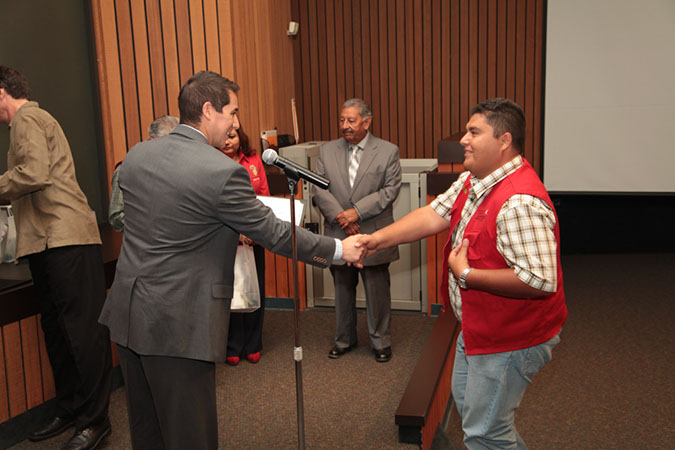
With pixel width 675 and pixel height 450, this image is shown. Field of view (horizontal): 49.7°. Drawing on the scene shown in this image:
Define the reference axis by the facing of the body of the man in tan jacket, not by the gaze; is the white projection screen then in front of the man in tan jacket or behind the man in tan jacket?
behind

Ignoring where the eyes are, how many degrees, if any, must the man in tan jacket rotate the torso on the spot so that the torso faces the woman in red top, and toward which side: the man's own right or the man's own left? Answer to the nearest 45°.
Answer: approximately 135° to the man's own right

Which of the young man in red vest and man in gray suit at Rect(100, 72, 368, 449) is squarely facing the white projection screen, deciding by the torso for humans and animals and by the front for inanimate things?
the man in gray suit

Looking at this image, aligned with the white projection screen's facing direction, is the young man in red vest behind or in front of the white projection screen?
in front

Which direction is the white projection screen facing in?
toward the camera

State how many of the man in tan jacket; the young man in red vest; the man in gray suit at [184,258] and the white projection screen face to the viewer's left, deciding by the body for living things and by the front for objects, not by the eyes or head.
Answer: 2

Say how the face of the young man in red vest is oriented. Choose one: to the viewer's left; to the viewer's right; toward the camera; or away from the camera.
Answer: to the viewer's left

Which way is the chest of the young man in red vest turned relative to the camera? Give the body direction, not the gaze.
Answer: to the viewer's left

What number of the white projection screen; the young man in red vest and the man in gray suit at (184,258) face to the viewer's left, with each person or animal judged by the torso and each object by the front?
1

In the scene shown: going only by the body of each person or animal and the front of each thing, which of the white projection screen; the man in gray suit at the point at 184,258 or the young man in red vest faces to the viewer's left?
the young man in red vest

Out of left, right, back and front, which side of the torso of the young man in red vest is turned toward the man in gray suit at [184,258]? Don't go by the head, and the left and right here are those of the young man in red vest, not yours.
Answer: front

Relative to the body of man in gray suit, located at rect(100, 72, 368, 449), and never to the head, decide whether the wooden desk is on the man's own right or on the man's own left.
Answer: on the man's own left

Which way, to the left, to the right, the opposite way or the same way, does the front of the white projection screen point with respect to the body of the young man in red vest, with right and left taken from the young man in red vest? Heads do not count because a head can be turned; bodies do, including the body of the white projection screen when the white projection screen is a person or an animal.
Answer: to the left

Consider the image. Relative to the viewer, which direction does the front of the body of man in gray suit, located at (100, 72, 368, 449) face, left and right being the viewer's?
facing away from the viewer and to the right of the viewer

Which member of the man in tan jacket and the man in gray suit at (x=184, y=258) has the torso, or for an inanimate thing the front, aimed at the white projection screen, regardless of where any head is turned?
the man in gray suit

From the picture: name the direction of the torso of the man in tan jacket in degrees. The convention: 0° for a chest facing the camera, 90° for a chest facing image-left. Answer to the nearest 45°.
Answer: approximately 90°

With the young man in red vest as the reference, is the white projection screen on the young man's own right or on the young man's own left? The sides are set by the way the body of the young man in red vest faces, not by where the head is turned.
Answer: on the young man's own right
